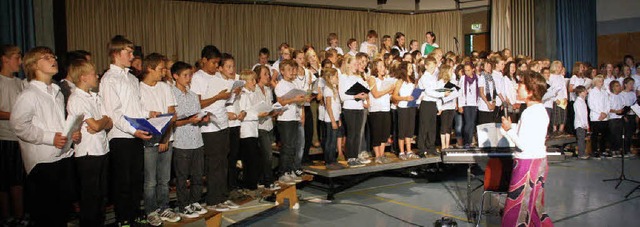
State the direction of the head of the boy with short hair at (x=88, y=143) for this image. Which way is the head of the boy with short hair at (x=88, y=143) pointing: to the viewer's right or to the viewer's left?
to the viewer's right

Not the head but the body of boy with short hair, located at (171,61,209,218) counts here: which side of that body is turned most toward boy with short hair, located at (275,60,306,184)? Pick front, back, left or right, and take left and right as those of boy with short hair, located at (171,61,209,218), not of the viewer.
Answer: left

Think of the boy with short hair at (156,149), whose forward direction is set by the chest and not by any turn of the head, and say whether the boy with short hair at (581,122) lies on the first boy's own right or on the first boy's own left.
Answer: on the first boy's own left

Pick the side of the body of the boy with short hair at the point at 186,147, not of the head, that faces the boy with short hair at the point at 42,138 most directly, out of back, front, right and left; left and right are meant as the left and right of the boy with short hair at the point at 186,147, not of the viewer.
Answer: right

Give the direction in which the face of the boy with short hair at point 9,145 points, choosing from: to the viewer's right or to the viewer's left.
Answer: to the viewer's right

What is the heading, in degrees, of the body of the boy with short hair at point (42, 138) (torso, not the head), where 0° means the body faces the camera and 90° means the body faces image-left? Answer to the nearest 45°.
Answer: approximately 315°

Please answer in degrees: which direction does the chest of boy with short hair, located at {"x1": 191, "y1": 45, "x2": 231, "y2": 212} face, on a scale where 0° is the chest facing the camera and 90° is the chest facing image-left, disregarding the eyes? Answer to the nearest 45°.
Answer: approximately 315°

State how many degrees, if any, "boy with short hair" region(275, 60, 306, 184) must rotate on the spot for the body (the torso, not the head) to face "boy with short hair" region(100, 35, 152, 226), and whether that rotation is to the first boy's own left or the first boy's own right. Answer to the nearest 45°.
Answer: approximately 90° to the first boy's own right

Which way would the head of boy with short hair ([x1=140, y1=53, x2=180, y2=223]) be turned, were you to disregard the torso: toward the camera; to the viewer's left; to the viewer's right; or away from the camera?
to the viewer's right

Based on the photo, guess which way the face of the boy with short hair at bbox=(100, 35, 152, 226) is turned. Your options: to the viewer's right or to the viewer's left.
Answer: to the viewer's right

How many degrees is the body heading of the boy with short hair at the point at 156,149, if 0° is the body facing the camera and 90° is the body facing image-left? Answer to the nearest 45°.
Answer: approximately 315°

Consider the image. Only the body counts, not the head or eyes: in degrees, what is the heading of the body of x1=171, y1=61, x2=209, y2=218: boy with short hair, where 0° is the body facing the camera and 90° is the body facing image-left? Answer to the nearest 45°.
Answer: approximately 315°
